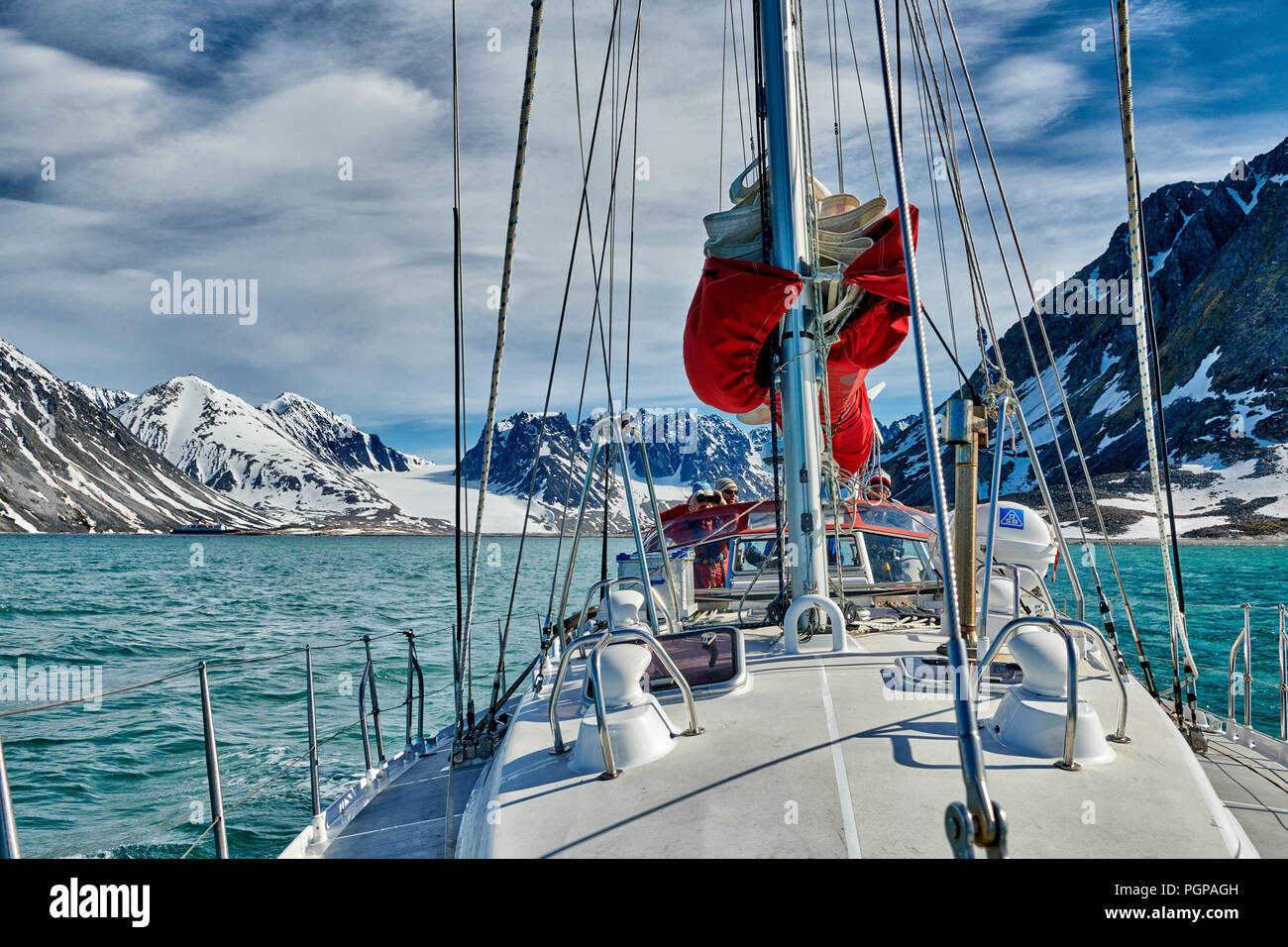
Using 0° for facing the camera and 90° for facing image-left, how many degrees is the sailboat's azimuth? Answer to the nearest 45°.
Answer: approximately 0°
